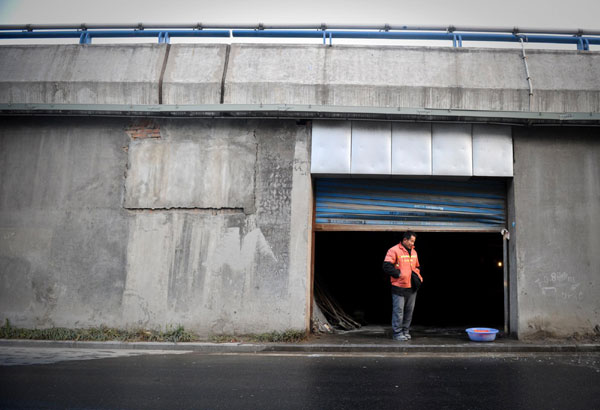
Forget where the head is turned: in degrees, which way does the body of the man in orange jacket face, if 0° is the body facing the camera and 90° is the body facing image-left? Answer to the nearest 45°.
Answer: approximately 315°

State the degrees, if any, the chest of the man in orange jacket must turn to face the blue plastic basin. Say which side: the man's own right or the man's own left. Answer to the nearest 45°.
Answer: approximately 45° to the man's own left
